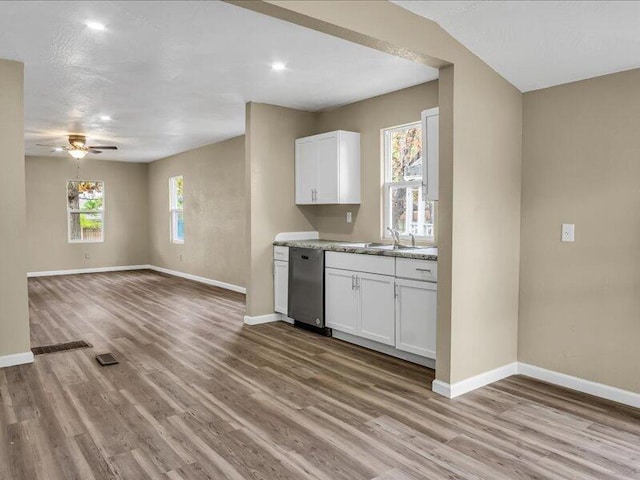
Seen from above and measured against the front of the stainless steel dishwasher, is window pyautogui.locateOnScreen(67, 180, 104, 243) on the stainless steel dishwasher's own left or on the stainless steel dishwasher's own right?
on the stainless steel dishwasher's own right

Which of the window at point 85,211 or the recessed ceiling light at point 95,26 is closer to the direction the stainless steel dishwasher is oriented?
the recessed ceiling light

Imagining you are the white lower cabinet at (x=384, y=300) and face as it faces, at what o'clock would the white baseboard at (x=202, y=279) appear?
The white baseboard is roughly at 3 o'clock from the white lower cabinet.

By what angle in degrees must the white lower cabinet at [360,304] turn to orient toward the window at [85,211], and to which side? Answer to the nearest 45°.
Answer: approximately 90° to its right

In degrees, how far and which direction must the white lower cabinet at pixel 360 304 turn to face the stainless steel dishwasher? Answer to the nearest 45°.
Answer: approximately 90° to its right

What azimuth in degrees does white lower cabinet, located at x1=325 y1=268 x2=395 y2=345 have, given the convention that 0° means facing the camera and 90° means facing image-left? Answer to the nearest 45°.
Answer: approximately 45°

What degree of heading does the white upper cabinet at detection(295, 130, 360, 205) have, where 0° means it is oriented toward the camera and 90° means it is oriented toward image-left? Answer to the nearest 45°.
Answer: approximately 45°

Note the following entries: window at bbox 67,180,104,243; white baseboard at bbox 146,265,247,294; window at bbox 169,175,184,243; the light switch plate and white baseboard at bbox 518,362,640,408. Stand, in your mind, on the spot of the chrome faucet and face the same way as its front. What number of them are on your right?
3
